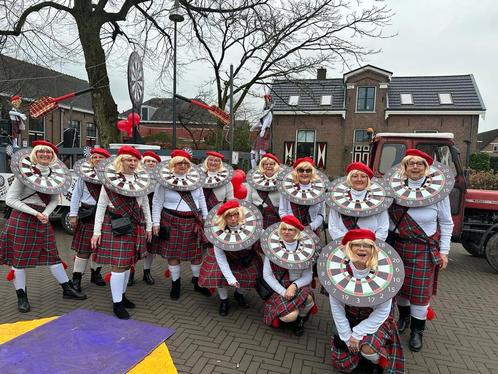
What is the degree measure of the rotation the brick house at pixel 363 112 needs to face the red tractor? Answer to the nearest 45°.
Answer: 0° — it already faces it

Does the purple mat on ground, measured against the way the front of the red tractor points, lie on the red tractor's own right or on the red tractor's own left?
on the red tractor's own right

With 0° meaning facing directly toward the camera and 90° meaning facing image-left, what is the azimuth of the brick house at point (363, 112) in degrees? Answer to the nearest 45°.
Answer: approximately 0°

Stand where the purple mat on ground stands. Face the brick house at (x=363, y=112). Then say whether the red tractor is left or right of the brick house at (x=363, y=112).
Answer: right

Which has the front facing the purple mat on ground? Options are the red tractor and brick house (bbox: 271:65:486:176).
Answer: the brick house

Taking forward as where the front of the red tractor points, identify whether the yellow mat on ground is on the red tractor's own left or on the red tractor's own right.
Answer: on the red tractor's own right

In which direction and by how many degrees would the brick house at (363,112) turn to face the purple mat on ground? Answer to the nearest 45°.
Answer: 0° — it already faces it
